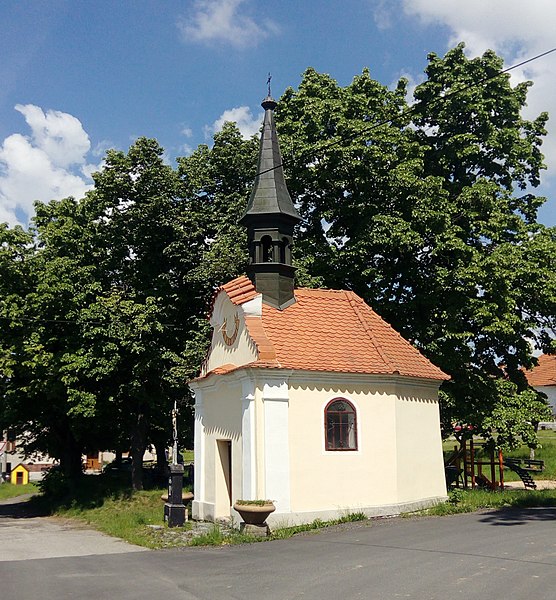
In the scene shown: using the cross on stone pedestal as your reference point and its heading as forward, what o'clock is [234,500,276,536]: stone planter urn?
The stone planter urn is roughly at 8 o'clock from the cross on stone pedestal.

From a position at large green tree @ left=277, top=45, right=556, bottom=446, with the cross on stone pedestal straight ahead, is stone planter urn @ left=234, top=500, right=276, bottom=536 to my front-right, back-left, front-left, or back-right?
front-left

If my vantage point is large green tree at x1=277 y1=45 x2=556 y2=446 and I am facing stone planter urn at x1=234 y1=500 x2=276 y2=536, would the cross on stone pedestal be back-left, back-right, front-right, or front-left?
front-right
